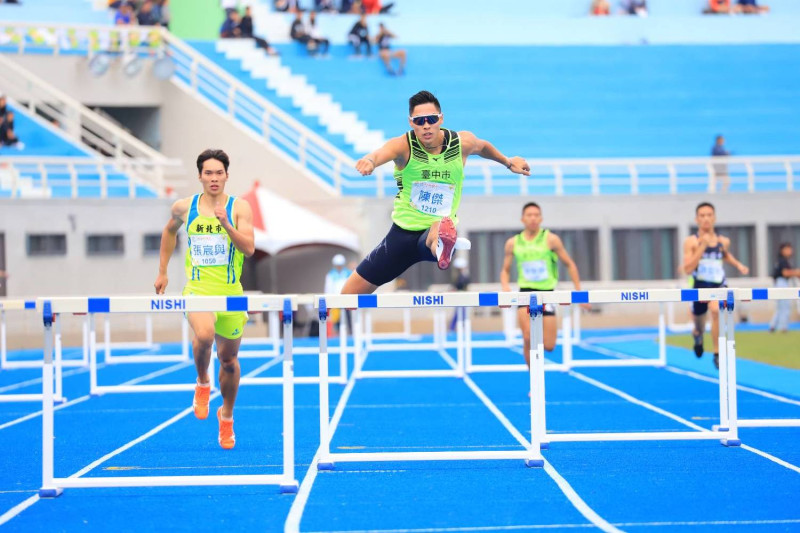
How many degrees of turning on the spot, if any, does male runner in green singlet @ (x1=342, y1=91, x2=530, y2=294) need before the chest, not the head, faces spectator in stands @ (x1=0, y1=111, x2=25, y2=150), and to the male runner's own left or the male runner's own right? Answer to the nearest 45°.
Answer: approximately 135° to the male runner's own right

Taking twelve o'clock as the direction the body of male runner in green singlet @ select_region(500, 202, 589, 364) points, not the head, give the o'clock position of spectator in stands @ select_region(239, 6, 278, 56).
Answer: The spectator in stands is roughly at 5 o'clock from the male runner in green singlet.

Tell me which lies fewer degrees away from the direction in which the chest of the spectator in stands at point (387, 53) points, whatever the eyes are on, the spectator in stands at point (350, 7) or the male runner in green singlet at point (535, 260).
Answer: the male runner in green singlet

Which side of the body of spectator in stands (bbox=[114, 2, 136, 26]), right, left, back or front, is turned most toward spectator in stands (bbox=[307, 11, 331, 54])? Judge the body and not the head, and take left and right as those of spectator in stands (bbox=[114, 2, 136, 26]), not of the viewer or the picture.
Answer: left

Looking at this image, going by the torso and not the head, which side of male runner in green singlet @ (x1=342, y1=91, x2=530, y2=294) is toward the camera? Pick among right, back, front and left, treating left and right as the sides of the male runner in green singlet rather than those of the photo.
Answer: front

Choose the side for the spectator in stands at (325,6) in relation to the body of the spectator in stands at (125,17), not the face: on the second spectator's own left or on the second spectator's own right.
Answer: on the second spectator's own left

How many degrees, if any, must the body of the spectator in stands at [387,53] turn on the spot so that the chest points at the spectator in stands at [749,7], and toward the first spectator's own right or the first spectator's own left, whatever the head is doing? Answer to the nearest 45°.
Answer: approximately 45° to the first spectator's own left

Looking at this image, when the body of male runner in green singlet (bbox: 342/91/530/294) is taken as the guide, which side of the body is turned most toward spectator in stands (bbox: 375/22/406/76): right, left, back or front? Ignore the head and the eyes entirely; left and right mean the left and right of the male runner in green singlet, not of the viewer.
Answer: back

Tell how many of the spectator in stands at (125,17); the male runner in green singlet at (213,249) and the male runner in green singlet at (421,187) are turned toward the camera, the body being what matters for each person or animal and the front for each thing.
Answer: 3

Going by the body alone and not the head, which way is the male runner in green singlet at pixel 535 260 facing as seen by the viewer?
toward the camera

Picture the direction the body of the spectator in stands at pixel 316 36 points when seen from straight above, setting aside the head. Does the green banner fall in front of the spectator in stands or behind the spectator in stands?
behind

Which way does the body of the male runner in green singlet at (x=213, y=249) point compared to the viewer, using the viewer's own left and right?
facing the viewer

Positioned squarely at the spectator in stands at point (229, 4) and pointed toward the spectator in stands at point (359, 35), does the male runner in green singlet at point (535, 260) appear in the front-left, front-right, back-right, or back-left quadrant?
front-right

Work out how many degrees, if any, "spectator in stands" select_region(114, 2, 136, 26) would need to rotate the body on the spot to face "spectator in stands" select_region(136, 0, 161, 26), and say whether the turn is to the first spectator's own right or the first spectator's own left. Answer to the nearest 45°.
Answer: approximately 90° to the first spectator's own left

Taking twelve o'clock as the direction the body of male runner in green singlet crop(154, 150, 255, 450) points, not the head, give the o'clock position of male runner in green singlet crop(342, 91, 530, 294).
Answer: male runner in green singlet crop(342, 91, 530, 294) is roughly at 10 o'clock from male runner in green singlet crop(154, 150, 255, 450).

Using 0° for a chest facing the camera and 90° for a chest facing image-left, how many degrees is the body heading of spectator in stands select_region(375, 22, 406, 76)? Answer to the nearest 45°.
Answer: approximately 315°

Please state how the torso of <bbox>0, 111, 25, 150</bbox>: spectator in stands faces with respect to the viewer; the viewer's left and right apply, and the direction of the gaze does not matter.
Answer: facing the viewer and to the right of the viewer

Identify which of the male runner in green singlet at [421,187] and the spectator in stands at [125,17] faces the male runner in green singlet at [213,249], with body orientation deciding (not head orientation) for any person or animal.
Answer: the spectator in stands

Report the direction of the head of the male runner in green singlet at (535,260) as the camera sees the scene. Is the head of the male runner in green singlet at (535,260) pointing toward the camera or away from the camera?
toward the camera
